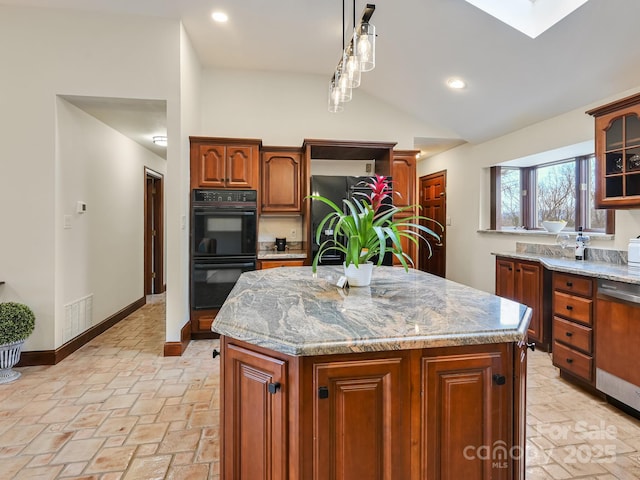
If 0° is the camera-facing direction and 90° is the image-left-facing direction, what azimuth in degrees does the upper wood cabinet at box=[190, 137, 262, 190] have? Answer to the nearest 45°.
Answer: approximately 0°

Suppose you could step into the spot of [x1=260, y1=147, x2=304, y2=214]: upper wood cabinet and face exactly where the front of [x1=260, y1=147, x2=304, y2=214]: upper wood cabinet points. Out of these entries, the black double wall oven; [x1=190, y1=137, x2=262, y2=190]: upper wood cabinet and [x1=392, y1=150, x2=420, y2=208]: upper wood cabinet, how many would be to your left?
1

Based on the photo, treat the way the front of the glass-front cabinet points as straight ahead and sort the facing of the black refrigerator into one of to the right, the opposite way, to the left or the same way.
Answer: to the left

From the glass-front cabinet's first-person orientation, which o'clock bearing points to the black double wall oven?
The black double wall oven is roughly at 1 o'clock from the glass-front cabinet.

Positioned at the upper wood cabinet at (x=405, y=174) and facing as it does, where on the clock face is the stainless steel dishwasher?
The stainless steel dishwasher is roughly at 11 o'clock from the upper wood cabinet.

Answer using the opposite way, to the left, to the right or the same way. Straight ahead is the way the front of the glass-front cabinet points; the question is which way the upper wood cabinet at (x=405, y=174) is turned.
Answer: to the left

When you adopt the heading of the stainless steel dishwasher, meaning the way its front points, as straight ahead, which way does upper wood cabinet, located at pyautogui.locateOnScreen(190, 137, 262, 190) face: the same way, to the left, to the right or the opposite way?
to the left

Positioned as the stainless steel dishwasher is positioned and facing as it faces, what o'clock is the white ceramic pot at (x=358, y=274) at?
The white ceramic pot is roughly at 12 o'clock from the stainless steel dishwasher.

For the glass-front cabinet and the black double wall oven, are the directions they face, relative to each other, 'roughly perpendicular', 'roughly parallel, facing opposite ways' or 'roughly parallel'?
roughly perpendicular
